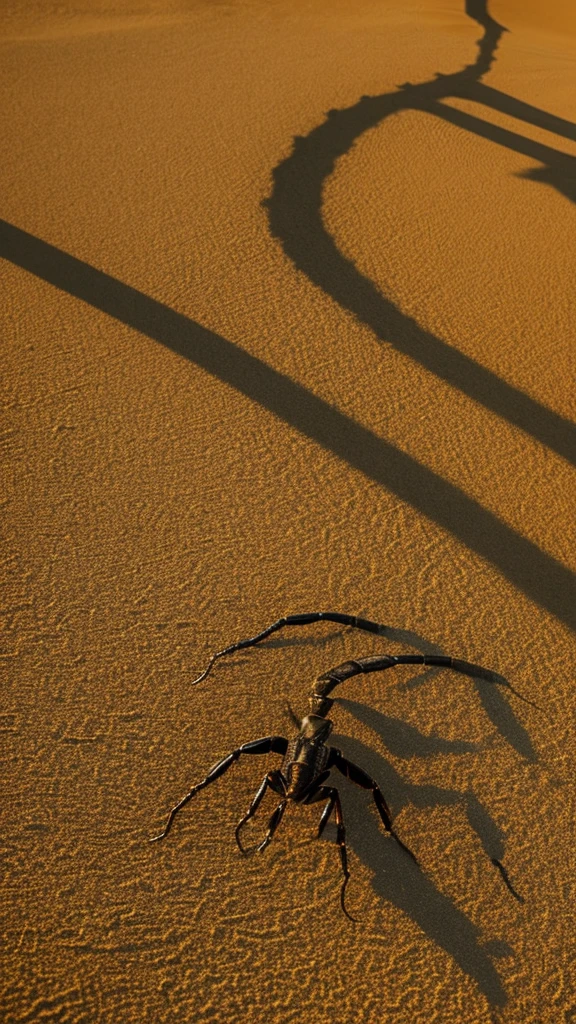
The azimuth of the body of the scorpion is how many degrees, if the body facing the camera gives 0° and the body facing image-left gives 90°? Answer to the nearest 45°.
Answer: approximately 0°
